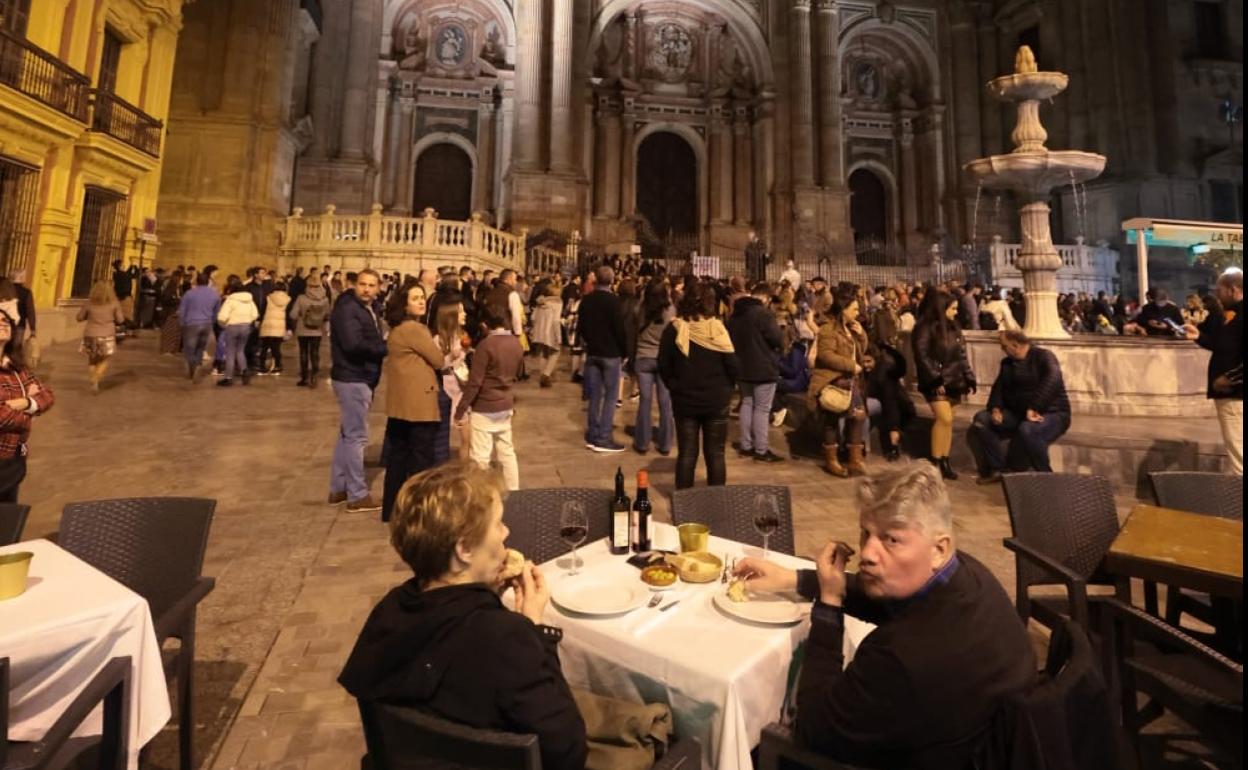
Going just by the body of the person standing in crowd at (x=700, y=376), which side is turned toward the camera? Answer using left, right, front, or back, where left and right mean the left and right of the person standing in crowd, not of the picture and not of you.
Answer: back

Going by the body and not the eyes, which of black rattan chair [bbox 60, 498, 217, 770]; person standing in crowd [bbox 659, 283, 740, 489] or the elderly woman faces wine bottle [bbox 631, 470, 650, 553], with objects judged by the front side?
the elderly woman

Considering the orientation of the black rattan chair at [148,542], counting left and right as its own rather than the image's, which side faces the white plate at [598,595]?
left

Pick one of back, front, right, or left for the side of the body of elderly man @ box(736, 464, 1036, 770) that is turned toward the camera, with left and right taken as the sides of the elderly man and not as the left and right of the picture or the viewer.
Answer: left

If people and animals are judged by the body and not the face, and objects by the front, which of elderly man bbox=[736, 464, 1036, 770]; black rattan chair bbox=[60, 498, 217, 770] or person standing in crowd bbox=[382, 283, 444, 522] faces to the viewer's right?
the person standing in crowd

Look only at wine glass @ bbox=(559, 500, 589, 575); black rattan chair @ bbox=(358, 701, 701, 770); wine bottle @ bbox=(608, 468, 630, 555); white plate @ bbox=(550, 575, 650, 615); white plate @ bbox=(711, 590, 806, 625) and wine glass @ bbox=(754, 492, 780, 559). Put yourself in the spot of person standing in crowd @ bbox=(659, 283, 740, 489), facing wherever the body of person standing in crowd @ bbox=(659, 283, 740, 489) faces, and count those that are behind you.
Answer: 6

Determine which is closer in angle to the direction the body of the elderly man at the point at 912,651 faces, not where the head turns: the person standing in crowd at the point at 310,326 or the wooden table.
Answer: the person standing in crowd

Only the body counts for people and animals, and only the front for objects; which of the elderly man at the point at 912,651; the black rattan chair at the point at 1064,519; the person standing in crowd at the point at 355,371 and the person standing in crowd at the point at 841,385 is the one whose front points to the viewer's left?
the elderly man

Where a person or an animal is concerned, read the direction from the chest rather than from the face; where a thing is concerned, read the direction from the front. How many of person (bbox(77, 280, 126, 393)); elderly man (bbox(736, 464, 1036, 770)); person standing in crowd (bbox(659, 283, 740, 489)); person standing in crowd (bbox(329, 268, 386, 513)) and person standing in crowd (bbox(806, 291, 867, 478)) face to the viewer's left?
1

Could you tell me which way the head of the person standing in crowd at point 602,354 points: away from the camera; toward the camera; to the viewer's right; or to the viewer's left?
away from the camera
